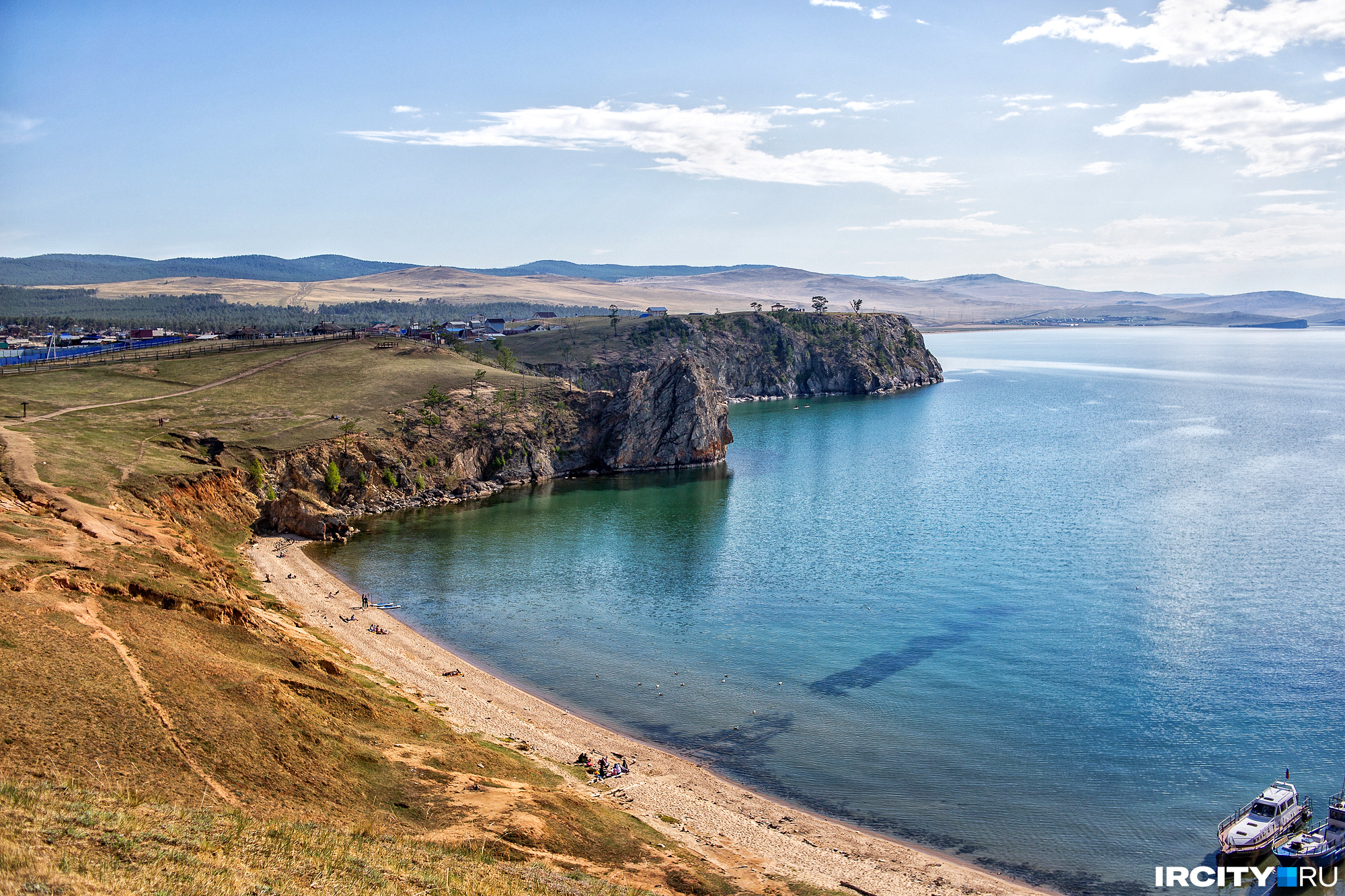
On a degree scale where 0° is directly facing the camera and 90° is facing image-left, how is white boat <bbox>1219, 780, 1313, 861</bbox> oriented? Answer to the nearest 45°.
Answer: approximately 45°
